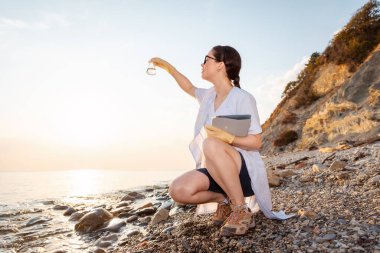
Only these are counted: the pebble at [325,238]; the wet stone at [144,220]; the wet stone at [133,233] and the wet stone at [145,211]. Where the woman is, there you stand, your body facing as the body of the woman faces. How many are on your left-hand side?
1

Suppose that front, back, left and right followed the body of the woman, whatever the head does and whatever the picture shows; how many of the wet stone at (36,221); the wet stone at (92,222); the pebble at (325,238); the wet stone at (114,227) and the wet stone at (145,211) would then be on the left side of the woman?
1

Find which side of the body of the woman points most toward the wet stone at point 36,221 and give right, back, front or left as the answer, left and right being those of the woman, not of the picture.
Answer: right

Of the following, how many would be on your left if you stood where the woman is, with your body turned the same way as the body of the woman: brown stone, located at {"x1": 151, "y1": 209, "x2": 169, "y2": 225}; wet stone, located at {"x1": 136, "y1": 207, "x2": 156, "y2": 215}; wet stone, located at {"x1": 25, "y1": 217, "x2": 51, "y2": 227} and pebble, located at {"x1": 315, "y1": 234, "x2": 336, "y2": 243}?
1

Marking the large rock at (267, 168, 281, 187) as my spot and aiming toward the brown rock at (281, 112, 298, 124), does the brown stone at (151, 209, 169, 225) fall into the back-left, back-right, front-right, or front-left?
back-left

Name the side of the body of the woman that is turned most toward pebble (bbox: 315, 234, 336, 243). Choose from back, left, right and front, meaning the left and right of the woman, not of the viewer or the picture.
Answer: left

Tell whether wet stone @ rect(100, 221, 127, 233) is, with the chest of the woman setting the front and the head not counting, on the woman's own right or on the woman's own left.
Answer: on the woman's own right

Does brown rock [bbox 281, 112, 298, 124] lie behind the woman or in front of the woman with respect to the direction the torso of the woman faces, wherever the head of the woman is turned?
behind

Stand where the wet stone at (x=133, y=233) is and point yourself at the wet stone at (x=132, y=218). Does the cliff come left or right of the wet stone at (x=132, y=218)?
right

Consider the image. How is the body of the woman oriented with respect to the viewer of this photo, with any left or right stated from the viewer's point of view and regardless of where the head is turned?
facing the viewer and to the left of the viewer

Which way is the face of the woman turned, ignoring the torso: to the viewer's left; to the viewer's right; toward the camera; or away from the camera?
to the viewer's left

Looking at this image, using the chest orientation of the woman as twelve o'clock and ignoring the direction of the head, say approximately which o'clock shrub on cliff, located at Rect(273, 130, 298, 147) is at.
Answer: The shrub on cliff is roughly at 5 o'clock from the woman.
